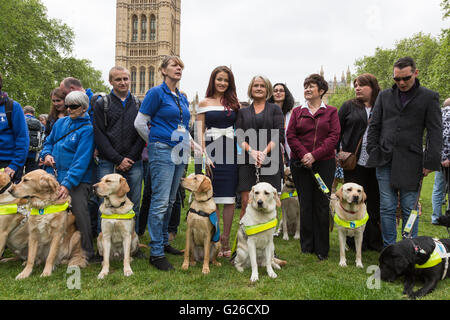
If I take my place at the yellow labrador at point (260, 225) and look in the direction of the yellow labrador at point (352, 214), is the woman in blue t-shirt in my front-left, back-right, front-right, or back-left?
back-left

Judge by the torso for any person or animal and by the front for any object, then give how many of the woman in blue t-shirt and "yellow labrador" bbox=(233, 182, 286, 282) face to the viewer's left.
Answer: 0

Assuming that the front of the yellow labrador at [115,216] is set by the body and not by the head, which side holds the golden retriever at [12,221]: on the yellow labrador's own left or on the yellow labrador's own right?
on the yellow labrador's own right

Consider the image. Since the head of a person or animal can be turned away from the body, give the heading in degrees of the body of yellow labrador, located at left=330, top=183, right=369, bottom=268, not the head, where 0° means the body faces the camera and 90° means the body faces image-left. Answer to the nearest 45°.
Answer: approximately 0°

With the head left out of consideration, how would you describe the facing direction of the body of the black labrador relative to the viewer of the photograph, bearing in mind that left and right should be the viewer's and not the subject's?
facing to the left of the viewer

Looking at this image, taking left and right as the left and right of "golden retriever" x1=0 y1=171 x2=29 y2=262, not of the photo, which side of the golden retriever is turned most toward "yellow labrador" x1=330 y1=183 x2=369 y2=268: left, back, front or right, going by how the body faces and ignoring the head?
left

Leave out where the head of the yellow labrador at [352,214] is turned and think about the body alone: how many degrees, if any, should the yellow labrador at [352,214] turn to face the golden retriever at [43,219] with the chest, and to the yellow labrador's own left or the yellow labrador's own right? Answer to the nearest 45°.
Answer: approximately 45° to the yellow labrador's own right

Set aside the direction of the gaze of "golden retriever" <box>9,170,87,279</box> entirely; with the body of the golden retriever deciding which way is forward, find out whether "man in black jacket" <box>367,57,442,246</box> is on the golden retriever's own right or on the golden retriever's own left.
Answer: on the golden retriever's own left

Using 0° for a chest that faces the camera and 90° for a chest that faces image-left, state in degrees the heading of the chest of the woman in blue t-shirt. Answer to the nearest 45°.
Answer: approximately 315°

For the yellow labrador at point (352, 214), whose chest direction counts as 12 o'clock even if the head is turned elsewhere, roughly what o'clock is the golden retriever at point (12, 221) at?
The golden retriever is roughly at 2 o'clock from the yellow labrador.
